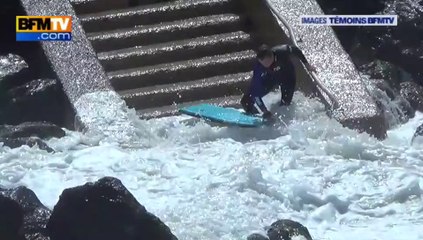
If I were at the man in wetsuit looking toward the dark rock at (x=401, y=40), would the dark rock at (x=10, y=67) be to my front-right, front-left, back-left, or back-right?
back-left

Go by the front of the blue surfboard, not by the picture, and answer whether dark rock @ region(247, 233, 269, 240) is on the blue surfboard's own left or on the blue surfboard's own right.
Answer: on the blue surfboard's own left

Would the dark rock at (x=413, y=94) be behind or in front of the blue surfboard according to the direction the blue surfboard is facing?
behind

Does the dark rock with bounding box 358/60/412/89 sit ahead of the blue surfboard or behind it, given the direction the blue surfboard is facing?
behind

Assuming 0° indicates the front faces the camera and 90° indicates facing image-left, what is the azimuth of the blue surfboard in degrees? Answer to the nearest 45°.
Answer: approximately 90°

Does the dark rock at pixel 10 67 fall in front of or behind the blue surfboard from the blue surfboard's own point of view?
in front
